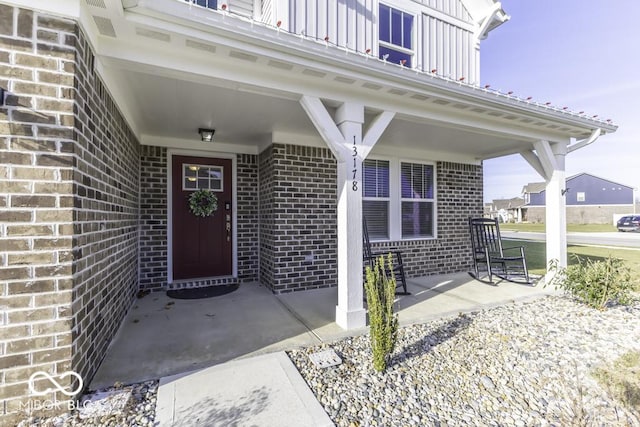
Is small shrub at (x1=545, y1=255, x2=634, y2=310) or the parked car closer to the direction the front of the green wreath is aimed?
the small shrub

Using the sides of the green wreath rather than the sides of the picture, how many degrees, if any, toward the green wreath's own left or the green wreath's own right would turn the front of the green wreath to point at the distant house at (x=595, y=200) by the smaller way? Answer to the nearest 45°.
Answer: approximately 90° to the green wreath's own left

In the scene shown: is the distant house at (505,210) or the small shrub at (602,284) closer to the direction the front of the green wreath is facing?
the small shrub

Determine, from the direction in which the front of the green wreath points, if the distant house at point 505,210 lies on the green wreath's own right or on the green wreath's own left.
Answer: on the green wreath's own left

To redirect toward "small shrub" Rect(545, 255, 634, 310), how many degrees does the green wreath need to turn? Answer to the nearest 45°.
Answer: approximately 45° to its left

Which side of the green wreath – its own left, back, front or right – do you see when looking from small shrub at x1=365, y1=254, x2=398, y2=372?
front

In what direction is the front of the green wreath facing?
toward the camera

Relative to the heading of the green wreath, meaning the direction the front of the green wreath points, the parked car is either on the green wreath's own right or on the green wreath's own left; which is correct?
on the green wreath's own left
